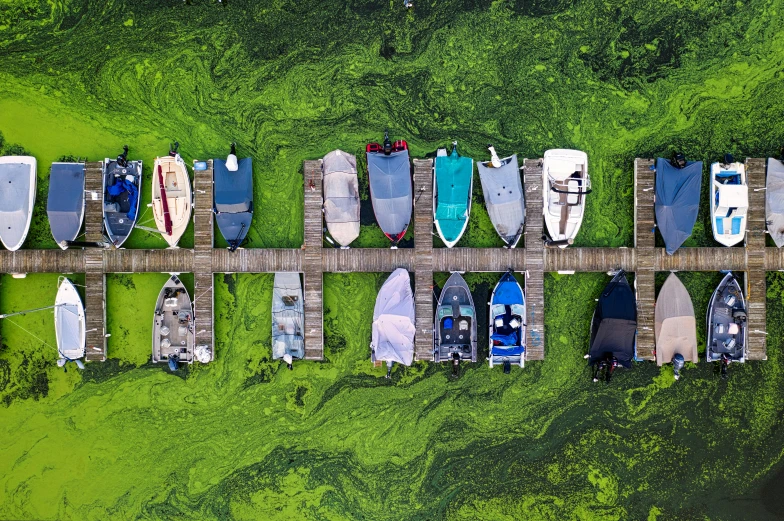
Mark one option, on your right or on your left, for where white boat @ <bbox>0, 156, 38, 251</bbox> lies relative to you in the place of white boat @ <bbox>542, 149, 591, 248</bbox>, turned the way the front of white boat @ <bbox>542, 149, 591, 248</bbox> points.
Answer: on your right

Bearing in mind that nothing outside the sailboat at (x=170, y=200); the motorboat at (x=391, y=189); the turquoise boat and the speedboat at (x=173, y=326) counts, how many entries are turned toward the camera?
3

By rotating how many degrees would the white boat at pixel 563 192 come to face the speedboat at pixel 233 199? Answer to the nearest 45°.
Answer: approximately 90° to its right

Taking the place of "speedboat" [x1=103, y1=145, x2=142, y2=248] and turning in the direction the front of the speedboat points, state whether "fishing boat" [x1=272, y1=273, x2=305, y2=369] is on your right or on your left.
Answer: on your left

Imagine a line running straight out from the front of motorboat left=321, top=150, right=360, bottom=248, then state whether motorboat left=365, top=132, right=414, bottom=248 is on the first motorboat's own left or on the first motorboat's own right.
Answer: on the first motorboat's own left

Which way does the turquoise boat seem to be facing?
toward the camera

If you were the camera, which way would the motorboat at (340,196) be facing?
facing the viewer

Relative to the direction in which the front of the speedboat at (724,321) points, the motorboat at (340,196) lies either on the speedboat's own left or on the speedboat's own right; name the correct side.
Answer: on the speedboat's own left

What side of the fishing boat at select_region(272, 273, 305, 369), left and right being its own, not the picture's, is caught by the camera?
back

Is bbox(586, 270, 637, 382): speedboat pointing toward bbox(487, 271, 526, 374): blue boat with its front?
no

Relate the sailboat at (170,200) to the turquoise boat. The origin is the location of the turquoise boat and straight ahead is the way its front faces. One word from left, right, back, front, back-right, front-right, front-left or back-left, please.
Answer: right

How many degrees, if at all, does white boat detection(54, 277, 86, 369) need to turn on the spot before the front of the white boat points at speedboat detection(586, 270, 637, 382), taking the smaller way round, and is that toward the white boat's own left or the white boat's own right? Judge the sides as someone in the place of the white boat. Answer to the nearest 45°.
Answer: approximately 135° to the white boat's own right

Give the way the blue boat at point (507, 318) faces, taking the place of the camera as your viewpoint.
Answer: facing away from the viewer

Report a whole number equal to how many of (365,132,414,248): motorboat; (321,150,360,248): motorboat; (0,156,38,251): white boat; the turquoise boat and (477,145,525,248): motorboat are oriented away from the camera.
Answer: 0

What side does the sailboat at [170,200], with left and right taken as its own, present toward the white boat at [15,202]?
right

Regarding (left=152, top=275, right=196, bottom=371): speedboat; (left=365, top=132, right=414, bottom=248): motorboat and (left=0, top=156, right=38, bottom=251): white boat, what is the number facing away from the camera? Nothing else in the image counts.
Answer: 1

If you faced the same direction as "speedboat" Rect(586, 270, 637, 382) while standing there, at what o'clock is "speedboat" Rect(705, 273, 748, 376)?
"speedboat" Rect(705, 273, 748, 376) is roughly at 2 o'clock from "speedboat" Rect(586, 270, 637, 382).

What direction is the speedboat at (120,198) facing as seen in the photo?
toward the camera

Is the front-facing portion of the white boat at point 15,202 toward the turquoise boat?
no

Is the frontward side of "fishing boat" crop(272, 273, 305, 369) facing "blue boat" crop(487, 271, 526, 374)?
no

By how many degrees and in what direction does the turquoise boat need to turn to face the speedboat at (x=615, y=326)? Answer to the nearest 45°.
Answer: approximately 90° to its left
